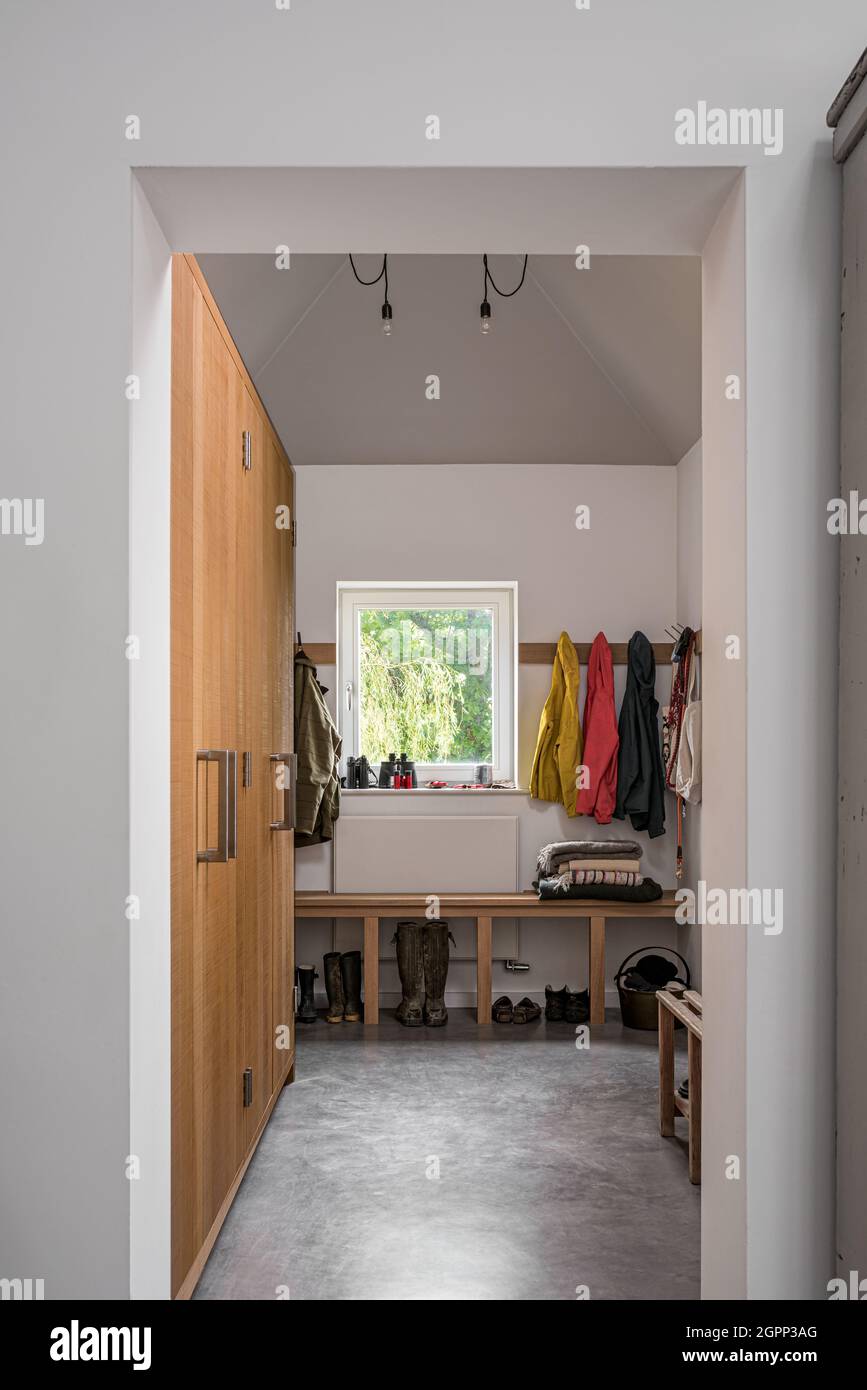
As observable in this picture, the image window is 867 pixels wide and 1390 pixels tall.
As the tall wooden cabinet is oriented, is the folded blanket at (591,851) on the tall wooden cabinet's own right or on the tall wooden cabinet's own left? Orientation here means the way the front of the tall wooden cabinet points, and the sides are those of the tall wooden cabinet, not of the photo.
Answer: on the tall wooden cabinet's own left

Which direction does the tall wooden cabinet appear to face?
to the viewer's right

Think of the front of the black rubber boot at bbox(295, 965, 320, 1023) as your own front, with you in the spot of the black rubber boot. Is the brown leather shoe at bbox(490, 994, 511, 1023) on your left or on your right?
on your left

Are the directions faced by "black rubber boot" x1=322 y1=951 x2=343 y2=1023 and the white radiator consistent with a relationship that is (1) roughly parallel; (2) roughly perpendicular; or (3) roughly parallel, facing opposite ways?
roughly parallel

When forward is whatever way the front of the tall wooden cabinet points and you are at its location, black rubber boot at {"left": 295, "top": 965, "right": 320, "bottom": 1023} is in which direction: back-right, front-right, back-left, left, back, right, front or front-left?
left

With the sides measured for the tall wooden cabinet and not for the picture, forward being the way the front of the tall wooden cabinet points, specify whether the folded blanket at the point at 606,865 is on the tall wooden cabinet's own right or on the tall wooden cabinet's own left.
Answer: on the tall wooden cabinet's own left

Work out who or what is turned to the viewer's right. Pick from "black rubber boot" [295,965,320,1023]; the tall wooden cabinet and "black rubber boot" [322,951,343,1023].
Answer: the tall wooden cabinet

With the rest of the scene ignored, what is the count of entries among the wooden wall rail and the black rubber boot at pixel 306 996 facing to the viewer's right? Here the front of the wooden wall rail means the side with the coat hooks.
0

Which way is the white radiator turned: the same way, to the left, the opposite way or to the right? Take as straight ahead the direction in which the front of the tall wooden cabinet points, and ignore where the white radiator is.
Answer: to the right

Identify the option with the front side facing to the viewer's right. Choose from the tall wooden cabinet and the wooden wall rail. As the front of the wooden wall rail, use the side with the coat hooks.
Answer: the tall wooden cabinet

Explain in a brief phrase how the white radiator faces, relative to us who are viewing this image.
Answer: facing the viewer

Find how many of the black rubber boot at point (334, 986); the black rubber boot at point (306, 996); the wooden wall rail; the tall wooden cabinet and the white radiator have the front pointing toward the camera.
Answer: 4

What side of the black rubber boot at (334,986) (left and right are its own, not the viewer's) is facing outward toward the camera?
front

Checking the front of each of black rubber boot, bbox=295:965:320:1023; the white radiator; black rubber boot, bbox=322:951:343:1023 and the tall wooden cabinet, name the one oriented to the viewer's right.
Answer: the tall wooden cabinet

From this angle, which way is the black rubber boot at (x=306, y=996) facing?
toward the camera

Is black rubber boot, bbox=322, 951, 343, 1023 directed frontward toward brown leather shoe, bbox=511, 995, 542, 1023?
no

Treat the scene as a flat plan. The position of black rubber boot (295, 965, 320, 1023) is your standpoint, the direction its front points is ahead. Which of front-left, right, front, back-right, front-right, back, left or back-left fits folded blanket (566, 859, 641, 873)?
left
